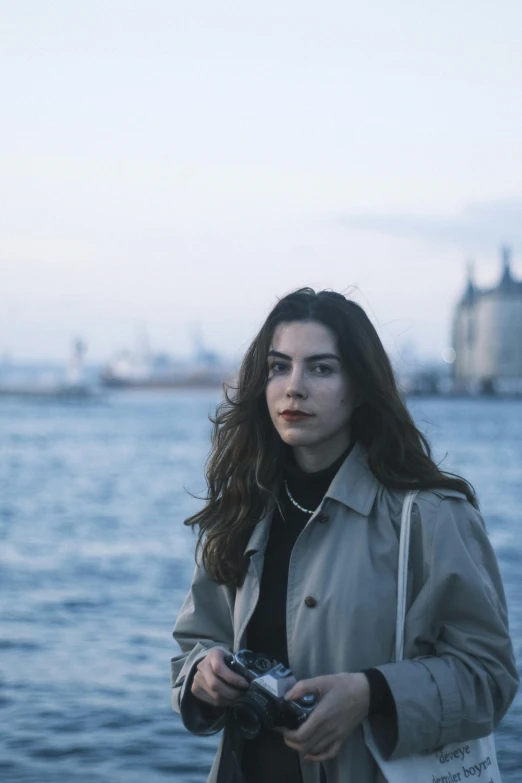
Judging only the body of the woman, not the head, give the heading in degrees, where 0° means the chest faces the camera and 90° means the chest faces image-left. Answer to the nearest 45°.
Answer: approximately 45°
